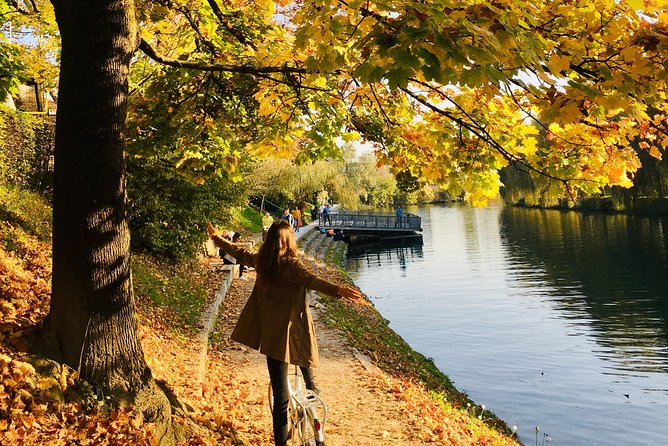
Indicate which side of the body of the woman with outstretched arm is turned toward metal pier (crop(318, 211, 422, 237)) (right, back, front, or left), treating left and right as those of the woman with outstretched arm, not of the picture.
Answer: front

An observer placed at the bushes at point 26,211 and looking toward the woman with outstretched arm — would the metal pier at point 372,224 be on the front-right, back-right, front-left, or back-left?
back-left

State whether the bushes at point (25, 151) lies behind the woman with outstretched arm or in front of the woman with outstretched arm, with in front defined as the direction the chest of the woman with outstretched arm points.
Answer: in front

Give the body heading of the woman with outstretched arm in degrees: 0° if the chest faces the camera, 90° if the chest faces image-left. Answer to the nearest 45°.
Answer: approximately 180°

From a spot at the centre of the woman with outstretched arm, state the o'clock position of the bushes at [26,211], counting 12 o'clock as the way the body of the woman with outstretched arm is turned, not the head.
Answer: The bushes is roughly at 11 o'clock from the woman with outstretched arm.

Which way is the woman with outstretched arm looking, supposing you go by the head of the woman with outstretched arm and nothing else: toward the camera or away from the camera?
away from the camera

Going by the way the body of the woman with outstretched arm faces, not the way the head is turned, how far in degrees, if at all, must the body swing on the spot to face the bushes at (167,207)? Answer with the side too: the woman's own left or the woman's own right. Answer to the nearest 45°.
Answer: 0° — they already face it
